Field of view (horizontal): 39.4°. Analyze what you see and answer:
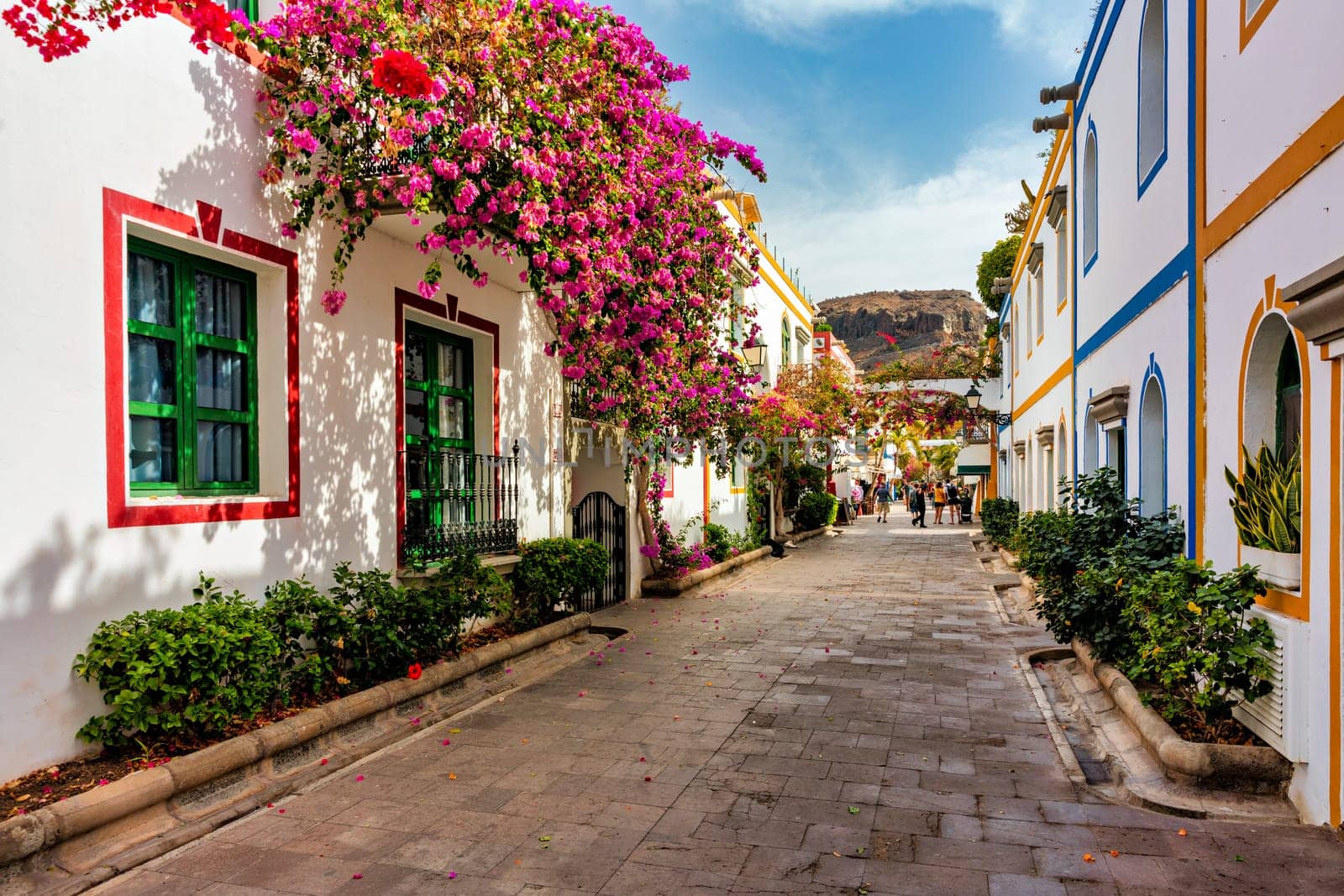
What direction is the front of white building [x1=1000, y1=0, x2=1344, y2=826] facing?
to the viewer's left

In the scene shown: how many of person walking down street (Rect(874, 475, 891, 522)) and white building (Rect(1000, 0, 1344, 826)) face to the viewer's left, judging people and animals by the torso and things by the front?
1

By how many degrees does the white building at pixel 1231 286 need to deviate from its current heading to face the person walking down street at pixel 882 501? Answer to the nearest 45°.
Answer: approximately 90° to its right

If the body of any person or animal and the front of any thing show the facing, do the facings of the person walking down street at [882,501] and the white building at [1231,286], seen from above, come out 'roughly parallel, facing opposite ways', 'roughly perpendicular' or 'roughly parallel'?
roughly perpendicular

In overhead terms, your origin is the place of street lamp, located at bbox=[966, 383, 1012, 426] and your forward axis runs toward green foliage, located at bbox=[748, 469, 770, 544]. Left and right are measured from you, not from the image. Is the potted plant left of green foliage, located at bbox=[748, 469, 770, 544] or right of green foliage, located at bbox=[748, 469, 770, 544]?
left
